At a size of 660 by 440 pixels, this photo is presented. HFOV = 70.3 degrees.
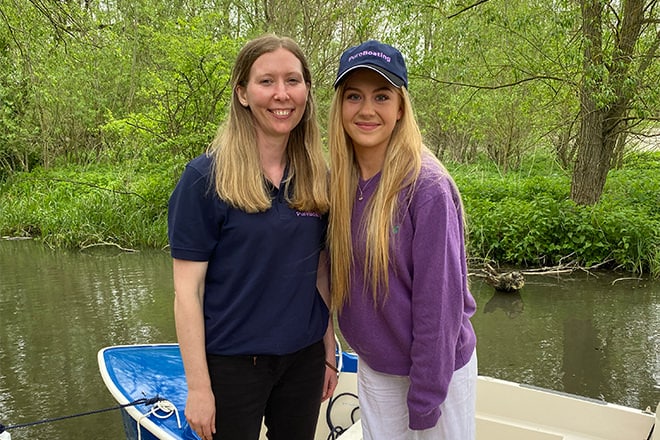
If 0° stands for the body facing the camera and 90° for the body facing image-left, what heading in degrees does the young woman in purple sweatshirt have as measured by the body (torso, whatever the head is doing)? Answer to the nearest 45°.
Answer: approximately 45°

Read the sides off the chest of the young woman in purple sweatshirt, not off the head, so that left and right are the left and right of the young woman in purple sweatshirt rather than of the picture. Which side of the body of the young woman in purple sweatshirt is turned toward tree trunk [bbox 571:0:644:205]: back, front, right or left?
back
